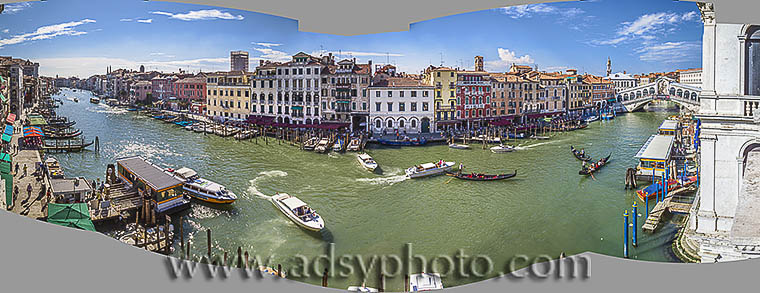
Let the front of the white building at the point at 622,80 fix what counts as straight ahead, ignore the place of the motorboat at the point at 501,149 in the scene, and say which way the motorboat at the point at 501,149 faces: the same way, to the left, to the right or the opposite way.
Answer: to the right

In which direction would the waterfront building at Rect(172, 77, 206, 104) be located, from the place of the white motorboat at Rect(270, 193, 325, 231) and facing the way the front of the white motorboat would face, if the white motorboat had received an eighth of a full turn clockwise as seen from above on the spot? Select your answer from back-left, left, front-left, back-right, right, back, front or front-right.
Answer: back-right

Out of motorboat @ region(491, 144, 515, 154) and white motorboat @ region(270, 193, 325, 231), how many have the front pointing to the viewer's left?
1

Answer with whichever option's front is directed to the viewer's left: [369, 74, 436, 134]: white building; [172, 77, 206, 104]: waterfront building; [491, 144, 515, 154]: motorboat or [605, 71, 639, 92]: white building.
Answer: the motorboat

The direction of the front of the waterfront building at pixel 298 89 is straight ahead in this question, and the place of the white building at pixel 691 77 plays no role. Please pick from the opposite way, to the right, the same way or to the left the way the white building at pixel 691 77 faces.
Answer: to the right

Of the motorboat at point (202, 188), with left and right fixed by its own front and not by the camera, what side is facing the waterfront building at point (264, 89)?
left

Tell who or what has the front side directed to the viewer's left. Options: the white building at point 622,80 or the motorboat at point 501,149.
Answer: the motorboat

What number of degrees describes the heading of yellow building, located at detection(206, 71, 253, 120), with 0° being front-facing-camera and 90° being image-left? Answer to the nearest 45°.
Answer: approximately 0°

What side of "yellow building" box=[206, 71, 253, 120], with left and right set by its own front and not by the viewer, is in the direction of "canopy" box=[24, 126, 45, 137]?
front

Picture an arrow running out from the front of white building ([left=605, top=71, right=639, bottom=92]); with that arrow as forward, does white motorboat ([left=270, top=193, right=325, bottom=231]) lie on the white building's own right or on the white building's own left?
on the white building's own right
